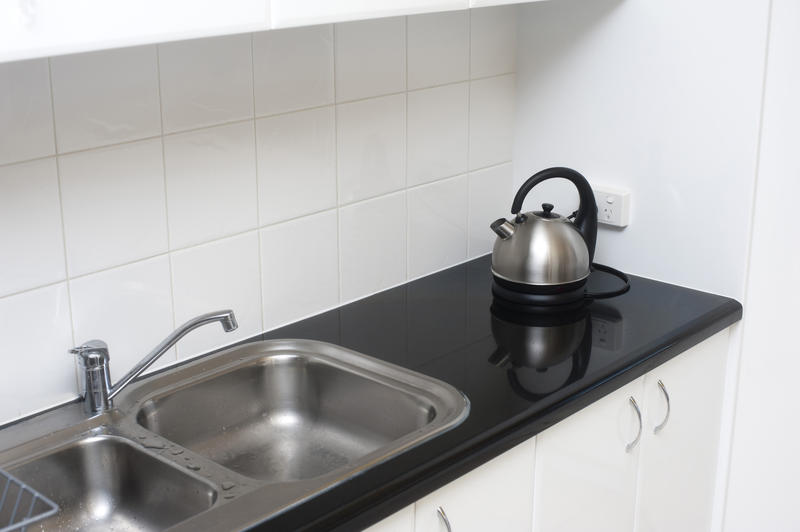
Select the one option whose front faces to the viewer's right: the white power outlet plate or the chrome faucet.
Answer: the chrome faucet

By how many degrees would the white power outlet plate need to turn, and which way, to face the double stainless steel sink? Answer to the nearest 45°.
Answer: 0° — it already faces it

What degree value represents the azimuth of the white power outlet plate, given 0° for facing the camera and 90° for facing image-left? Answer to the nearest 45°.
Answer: approximately 45°

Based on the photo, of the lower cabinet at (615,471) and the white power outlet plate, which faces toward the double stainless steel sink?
the white power outlet plate

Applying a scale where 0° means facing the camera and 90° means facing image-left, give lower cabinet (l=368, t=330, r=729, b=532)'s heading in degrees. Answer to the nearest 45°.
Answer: approximately 315°

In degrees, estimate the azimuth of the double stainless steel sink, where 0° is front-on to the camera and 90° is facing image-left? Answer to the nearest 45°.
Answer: approximately 315°

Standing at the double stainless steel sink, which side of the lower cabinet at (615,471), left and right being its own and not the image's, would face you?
right

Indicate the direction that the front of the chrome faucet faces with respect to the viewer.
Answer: facing to the right of the viewer

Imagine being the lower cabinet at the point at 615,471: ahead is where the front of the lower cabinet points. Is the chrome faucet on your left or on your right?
on your right
